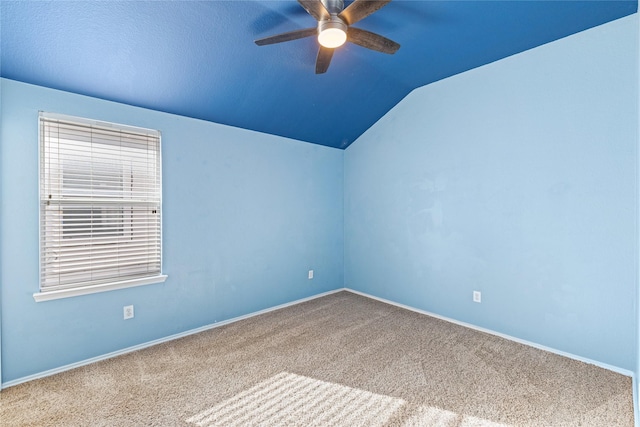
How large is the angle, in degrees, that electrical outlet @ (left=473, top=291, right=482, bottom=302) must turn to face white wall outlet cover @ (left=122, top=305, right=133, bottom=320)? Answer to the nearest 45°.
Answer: approximately 45° to its right

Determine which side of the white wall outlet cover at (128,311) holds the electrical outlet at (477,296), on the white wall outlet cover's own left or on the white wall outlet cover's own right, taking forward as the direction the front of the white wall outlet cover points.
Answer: on the white wall outlet cover's own left

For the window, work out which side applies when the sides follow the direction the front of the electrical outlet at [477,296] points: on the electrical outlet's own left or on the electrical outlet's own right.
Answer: on the electrical outlet's own right

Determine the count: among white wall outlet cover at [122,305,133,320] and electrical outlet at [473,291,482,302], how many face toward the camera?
2

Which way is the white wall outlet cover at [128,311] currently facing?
toward the camera
